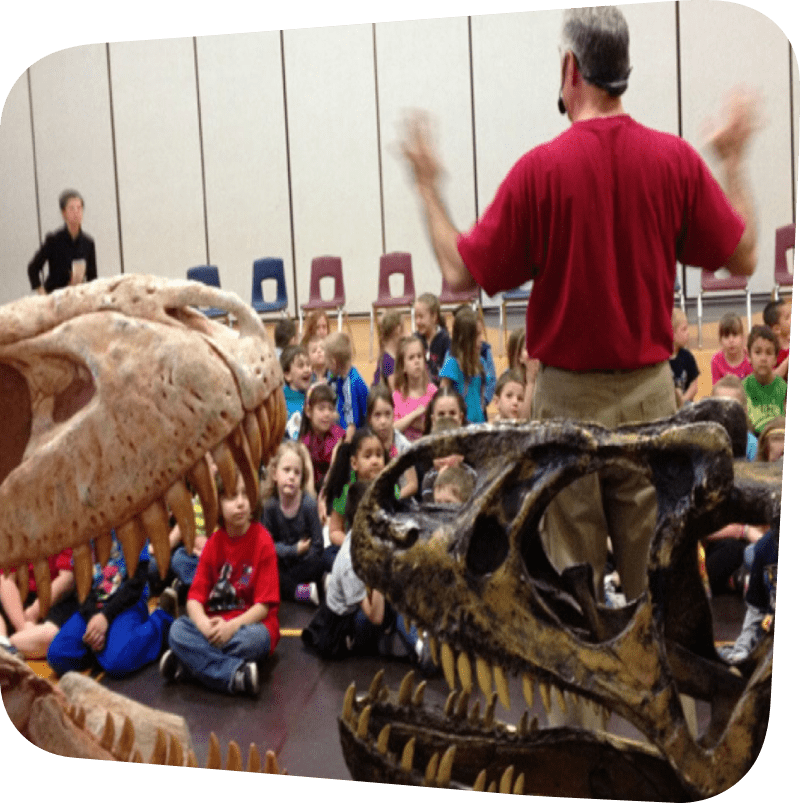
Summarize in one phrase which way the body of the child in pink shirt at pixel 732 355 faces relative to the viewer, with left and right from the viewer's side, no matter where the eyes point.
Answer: facing the viewer

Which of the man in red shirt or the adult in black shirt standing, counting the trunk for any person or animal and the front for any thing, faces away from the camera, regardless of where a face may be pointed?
the man in red shirt

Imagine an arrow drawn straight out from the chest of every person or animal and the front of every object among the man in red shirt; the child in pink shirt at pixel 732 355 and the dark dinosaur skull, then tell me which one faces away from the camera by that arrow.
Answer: the man in red shirt

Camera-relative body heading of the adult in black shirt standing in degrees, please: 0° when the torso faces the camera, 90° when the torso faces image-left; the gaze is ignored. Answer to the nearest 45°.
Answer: approximately 315°

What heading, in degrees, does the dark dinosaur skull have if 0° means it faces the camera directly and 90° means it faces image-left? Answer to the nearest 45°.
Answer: approximately 90°

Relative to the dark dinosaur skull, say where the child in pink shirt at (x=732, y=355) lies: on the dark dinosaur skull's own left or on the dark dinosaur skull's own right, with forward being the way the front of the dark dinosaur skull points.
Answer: on the dark dinosaur skull's own right

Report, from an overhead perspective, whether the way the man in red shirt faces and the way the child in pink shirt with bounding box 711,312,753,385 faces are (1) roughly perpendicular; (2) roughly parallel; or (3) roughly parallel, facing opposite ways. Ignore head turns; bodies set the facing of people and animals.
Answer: roughly parallel, facing opposite ways

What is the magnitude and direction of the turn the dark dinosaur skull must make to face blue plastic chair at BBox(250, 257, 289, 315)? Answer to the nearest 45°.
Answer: approximately 45° to its right

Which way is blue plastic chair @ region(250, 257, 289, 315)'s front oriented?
toward the camera

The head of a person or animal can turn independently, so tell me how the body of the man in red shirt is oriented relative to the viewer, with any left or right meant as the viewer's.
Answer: facing away from the viewer

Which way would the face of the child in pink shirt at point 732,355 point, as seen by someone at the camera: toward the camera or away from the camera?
toward the camera

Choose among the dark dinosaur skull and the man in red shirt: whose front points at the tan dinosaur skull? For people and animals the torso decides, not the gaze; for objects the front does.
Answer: the dark dinosaur skull
